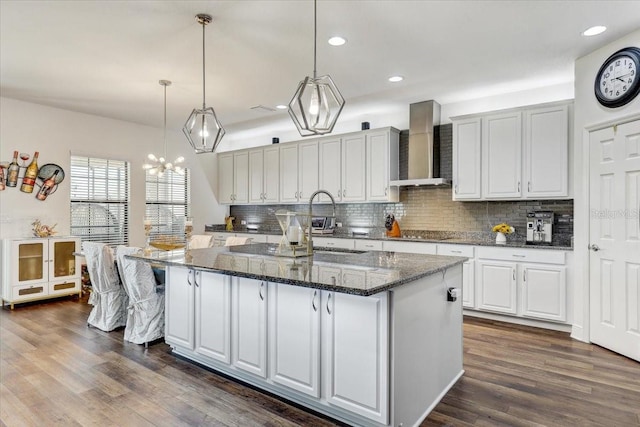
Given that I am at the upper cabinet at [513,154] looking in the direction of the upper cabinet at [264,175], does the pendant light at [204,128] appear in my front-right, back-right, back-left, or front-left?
front-left

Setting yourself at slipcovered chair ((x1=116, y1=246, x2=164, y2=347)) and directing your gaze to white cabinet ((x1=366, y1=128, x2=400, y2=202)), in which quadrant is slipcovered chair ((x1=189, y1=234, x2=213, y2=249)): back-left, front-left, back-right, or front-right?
front-left

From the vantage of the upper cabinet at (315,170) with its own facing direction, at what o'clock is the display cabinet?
The display cabinet is roughly at 1 o'clock from the upper cabinet.

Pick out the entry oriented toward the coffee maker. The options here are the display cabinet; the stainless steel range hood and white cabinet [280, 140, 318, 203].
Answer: the display cabinet

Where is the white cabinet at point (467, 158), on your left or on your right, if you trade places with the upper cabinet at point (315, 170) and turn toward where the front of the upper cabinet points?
on your left

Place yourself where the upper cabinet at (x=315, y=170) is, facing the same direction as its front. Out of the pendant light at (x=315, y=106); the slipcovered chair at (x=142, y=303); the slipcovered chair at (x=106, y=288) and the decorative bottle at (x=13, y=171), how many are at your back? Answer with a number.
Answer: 0

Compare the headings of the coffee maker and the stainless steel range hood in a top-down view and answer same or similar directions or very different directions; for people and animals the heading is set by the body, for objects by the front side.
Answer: same or similar directions

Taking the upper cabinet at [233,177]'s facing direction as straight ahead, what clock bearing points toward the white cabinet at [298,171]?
The white cabinet is roughly at 9 o'clock from the upper cabinet.

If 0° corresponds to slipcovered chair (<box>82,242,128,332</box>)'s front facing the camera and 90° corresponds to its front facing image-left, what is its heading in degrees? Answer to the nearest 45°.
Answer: approximately 225°

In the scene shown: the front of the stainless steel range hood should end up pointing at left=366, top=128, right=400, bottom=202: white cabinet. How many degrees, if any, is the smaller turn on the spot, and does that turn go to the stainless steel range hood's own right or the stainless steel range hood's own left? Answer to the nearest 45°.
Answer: approximately 45° to the stainless steel range hood's own right

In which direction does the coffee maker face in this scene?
toward the camera

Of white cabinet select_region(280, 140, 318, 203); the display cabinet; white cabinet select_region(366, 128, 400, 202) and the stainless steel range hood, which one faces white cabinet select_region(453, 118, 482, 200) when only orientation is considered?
the display cabinet

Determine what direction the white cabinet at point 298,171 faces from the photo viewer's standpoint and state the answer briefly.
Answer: facing the viewer and to the left of the viewer

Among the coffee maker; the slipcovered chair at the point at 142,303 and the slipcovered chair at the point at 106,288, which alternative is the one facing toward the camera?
the coffee maker

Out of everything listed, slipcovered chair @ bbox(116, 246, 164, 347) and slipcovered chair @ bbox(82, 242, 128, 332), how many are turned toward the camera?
0

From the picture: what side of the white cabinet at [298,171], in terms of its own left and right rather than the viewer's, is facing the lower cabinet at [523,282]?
left

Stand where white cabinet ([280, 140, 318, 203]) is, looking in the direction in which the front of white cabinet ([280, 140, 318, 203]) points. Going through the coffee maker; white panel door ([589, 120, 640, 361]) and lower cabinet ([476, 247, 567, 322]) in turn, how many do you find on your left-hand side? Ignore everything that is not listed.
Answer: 3

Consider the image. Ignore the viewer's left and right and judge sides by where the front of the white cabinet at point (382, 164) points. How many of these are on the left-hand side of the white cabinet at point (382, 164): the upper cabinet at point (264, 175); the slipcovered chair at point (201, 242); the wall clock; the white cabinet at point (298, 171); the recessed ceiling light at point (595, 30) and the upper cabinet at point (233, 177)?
2
